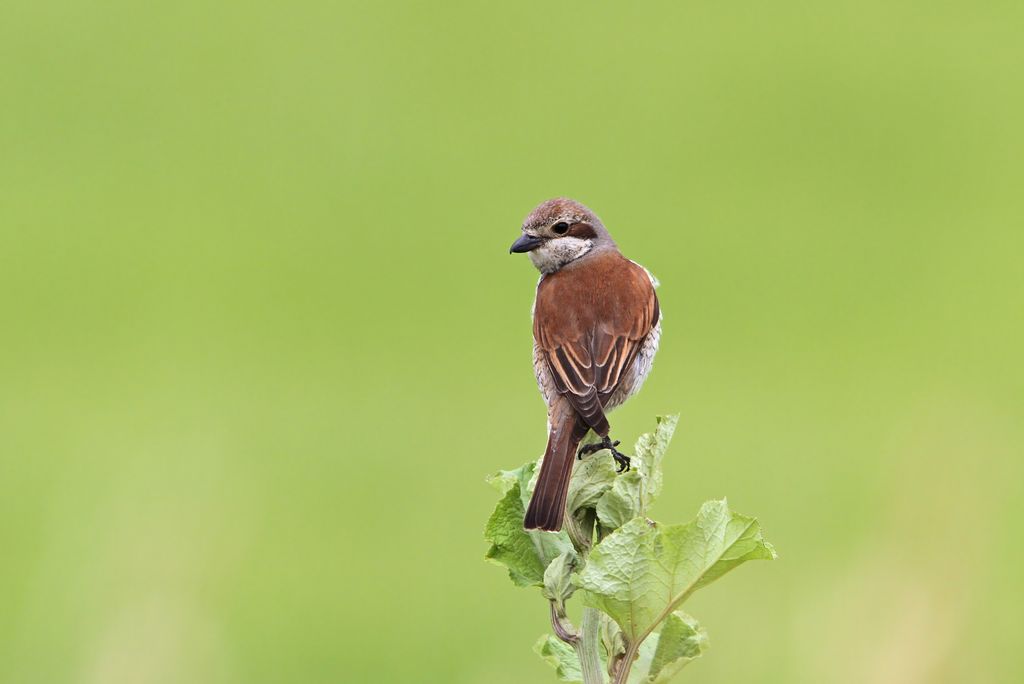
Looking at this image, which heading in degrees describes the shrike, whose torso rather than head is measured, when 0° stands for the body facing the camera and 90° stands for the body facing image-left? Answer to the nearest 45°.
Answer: approximately 180°
